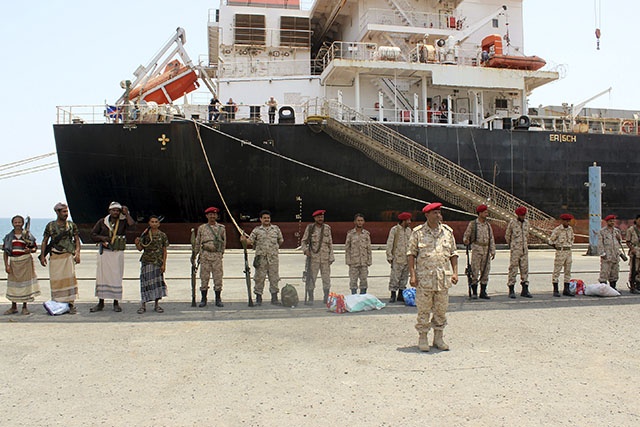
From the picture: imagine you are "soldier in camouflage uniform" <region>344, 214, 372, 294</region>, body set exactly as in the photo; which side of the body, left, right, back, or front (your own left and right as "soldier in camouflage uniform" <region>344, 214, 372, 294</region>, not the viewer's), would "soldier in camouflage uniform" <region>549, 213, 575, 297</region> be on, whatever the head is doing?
left

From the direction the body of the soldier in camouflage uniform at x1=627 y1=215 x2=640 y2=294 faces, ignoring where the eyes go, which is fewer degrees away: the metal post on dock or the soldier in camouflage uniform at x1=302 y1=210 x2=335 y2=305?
the soldier in camouflage uniform

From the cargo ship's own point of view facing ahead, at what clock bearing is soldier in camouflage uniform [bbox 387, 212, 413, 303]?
The soldier in camouflage uniform is roughly at 3 o'clock from the cargo ship.

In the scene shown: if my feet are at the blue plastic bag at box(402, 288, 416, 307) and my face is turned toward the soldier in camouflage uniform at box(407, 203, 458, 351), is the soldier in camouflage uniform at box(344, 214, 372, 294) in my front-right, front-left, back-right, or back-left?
back-right

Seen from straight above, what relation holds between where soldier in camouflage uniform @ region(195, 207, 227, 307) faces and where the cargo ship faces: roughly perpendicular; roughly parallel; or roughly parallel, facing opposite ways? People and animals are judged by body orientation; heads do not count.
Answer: roughly perpendicular

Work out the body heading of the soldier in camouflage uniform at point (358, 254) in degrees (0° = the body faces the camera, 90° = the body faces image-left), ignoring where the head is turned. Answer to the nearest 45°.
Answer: approximately 0°
